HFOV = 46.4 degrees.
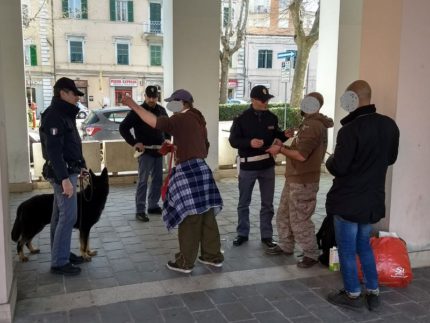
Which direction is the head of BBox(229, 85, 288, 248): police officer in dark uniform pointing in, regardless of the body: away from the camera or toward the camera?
toward the camera

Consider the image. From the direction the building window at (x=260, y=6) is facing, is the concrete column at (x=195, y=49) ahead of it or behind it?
ahead

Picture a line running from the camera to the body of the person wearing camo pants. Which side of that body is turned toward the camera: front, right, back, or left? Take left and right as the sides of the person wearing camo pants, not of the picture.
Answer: left

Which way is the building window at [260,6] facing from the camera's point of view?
toward the camera

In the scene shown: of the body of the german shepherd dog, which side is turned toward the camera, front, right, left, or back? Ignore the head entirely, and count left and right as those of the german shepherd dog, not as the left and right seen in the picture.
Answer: right

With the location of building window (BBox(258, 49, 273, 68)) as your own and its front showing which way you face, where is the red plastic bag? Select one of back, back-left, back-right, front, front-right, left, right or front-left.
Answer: front

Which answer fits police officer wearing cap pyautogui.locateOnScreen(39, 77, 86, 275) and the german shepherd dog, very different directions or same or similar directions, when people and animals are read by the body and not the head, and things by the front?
same or similar directions

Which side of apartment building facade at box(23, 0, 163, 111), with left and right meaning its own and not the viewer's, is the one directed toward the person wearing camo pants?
front

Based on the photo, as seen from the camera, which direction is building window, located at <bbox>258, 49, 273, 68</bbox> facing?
toward the camera

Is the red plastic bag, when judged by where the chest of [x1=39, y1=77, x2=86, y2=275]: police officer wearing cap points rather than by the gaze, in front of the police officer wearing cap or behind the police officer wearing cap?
in front

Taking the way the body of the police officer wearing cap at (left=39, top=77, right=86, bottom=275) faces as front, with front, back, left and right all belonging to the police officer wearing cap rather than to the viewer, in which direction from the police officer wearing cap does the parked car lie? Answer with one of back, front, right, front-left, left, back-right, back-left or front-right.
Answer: left

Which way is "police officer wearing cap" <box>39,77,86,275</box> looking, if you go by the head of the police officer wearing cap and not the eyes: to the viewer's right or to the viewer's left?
to the viewer's right

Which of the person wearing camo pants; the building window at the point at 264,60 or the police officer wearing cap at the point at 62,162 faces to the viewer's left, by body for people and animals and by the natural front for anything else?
the person wearing camo pants

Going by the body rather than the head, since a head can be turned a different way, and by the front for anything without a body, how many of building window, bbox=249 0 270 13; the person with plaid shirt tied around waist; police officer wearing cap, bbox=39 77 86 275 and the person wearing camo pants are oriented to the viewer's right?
1

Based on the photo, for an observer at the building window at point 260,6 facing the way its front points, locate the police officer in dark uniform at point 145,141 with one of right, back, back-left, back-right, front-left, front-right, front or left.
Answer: front

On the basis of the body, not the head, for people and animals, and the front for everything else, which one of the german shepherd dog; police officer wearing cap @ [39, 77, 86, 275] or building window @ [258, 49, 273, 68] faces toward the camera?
the building window

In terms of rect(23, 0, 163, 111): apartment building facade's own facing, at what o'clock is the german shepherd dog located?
The german shepherd dog is roughly at 12 o'clock from the apartment building facade.
